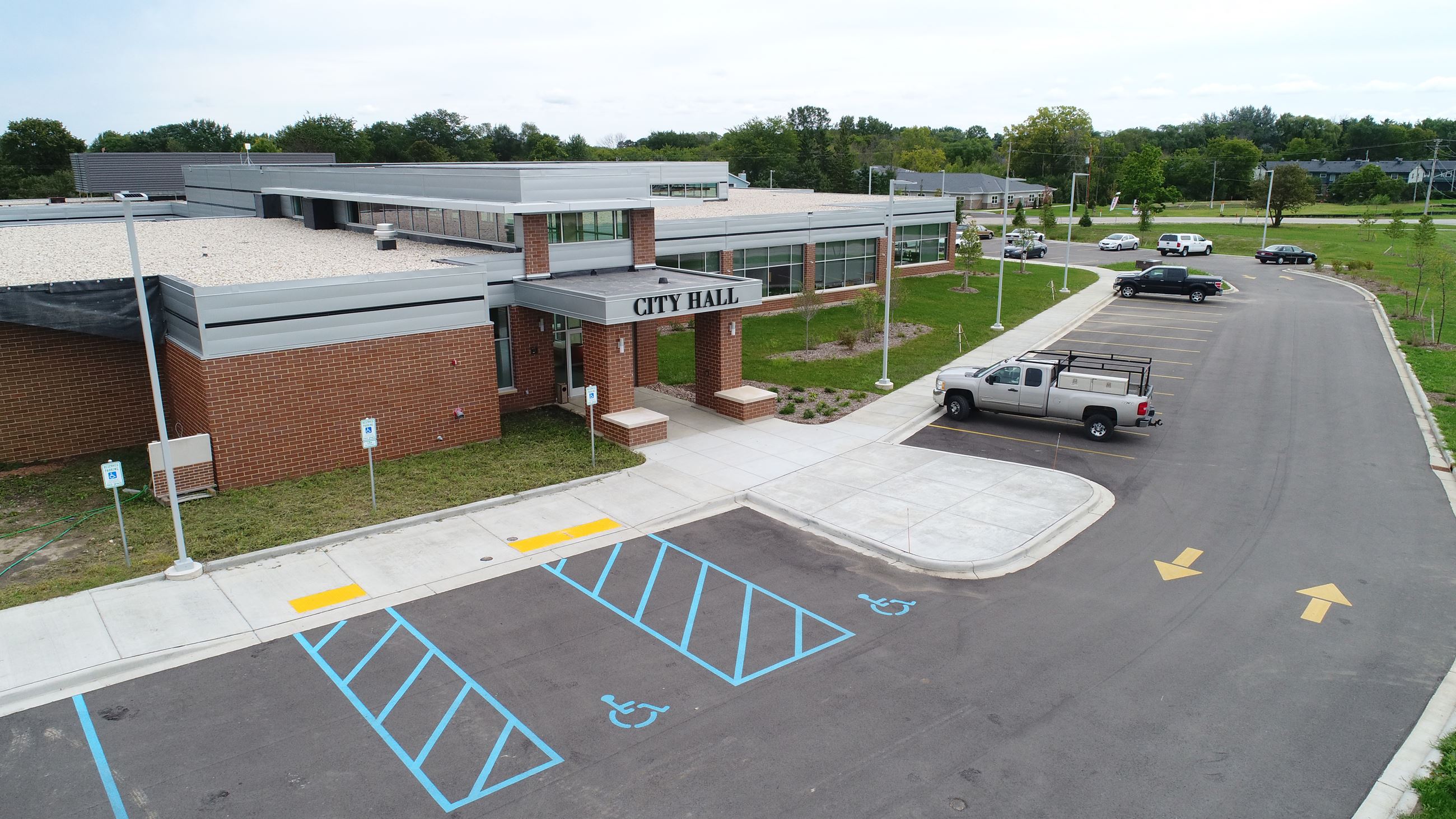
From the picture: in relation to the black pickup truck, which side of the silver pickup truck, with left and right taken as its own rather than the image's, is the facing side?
right

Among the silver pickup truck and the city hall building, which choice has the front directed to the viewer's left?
the silver pickup truck

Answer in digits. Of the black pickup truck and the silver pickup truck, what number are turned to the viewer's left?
2

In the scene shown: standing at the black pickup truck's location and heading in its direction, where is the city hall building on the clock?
The city hall building is roughly at 10 o'clock from the black pickup truck.

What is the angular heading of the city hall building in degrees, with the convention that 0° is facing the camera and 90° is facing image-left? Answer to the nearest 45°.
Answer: approximately 315°

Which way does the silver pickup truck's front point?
to the viewer's left

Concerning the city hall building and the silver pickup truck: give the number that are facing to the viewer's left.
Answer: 1

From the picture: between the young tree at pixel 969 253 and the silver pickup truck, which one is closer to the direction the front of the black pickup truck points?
the young tree

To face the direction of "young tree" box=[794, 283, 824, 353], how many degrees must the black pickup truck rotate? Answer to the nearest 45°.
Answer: approximately 45° to its left

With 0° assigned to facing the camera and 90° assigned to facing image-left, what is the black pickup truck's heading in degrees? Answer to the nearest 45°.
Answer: approximately 90°

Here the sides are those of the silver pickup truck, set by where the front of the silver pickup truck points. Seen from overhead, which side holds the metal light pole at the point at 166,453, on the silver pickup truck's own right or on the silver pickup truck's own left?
on the silver pickup truck's own left
